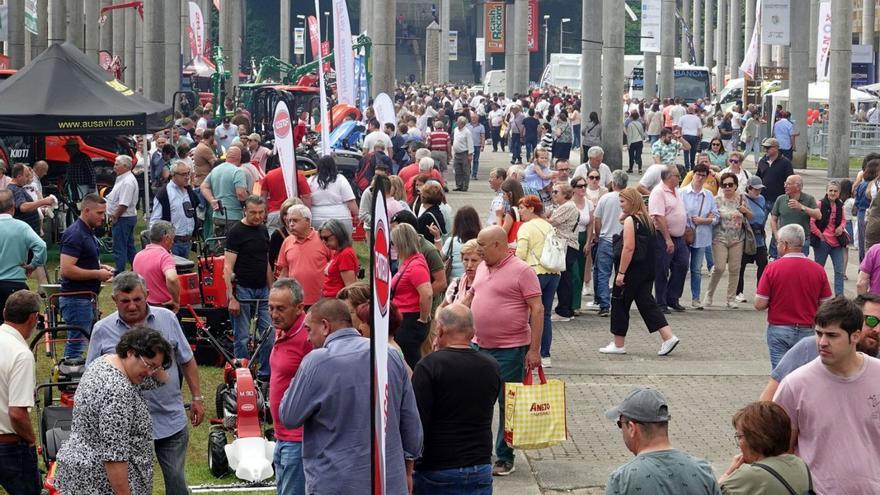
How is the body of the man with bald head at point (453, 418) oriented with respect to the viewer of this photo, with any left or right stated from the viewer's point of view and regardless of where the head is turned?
facing away from the viewer

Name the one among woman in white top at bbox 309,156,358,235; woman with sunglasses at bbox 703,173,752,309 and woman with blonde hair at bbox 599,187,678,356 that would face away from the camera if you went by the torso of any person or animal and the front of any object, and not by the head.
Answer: the woman in white top

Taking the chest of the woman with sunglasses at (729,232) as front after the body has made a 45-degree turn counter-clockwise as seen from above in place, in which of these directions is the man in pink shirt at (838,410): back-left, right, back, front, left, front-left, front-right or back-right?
front-right

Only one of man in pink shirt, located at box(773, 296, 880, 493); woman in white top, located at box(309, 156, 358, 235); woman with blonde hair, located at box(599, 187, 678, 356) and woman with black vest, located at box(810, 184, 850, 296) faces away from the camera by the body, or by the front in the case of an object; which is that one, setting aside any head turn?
the woman in white top

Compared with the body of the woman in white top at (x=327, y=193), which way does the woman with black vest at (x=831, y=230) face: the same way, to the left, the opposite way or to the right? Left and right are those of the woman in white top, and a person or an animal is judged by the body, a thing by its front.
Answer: the opposite way

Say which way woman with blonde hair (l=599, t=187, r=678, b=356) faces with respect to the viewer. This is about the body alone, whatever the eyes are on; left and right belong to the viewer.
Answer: facing to the left of the viewer

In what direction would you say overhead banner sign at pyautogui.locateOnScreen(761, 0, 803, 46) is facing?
toward the camera

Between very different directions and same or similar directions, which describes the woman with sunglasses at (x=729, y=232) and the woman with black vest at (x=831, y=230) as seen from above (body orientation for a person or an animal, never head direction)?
same or similar directions

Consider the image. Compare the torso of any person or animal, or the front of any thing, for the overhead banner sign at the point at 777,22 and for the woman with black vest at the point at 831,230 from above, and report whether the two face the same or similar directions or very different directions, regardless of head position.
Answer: same or similar directions

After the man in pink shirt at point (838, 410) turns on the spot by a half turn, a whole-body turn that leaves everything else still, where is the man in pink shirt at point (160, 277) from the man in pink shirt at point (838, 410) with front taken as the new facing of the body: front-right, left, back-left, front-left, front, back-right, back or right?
left

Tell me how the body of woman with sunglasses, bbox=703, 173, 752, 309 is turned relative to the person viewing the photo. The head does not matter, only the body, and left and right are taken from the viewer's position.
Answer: facing the viewer

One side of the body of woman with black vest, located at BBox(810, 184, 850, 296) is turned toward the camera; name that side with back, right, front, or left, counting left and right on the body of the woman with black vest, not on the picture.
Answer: front

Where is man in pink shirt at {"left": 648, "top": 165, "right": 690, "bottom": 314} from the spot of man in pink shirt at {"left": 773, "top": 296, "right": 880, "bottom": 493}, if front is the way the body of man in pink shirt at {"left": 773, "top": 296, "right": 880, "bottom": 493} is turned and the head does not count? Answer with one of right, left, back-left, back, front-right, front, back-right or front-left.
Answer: back-right

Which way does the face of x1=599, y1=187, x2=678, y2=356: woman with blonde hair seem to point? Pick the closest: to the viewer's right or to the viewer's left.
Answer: to the viewer's left

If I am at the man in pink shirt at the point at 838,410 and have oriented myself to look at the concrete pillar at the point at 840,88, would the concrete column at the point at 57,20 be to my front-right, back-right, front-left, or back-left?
front-left

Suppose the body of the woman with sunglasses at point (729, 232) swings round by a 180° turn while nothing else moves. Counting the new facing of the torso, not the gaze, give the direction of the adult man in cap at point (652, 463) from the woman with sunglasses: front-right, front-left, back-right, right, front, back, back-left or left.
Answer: back

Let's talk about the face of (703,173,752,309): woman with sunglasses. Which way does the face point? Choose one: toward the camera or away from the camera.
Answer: toward the camera
